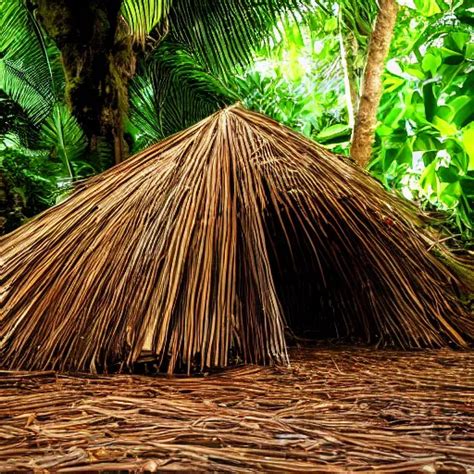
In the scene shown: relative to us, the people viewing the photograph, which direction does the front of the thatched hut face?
facing the viewer and to the right of the viewer

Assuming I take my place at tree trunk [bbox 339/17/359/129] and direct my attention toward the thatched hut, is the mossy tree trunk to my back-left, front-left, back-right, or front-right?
front-right

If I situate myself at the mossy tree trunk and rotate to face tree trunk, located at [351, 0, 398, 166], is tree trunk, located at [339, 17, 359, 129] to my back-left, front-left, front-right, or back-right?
front-left

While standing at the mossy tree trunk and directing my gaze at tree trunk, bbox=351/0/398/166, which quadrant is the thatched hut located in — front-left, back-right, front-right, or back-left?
front-right

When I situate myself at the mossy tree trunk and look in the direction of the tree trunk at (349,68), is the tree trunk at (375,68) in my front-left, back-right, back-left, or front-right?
front-right
